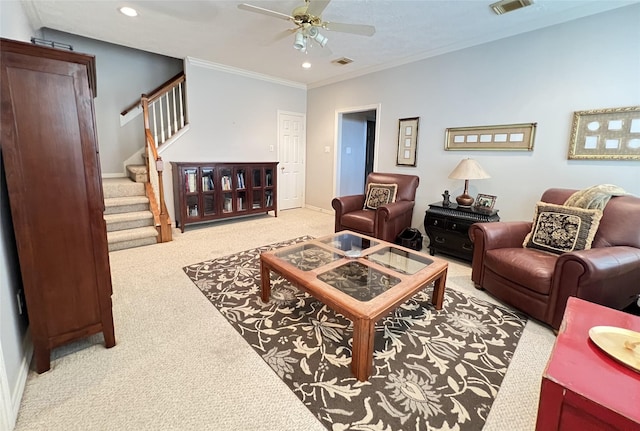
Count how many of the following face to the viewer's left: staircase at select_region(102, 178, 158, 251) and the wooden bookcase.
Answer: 0

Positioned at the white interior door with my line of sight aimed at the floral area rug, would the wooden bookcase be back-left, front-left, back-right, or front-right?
front-right

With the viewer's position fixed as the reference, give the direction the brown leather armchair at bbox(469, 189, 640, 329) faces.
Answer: facing the viewer and to the left of the viewer

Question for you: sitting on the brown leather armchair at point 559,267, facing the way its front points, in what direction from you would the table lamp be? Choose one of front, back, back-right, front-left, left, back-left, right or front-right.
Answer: right

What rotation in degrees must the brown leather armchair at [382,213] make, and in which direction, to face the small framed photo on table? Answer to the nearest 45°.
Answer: approximately 135° to its left

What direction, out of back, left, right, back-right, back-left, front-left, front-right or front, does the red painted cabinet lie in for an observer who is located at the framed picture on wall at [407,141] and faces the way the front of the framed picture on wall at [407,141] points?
front-left

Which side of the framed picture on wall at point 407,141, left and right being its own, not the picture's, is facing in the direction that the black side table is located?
left

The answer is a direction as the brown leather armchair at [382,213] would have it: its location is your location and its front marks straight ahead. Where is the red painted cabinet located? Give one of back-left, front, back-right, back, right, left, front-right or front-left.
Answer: front-left

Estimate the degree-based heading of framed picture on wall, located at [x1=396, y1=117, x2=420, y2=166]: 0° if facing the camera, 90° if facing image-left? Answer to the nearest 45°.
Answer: approximately 45°

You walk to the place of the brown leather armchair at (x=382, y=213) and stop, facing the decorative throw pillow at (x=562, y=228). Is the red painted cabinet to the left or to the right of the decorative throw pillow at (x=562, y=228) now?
right

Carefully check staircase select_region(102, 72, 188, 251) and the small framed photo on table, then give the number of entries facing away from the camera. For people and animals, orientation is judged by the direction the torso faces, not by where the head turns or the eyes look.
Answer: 0

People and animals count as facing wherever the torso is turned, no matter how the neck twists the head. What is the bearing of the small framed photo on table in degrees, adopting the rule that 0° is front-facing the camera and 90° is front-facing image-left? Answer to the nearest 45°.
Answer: approximately 45°

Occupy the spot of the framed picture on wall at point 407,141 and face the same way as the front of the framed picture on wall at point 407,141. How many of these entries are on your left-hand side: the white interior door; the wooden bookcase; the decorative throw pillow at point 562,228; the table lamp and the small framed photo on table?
3

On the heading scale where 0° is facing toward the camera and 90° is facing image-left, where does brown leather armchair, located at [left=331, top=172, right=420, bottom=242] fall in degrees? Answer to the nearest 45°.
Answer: approximately 45°

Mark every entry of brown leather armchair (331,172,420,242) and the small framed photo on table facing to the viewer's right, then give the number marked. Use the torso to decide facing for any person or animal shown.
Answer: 0
